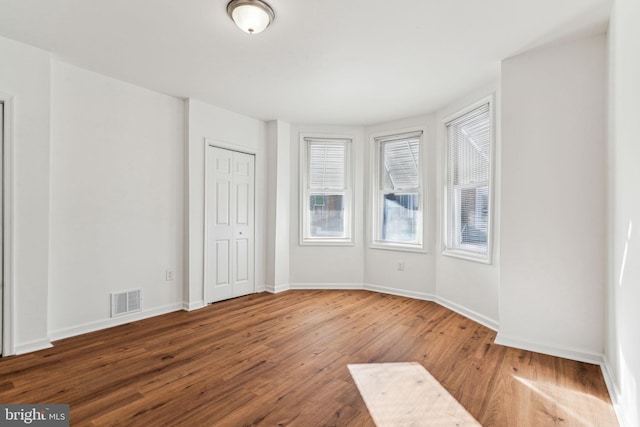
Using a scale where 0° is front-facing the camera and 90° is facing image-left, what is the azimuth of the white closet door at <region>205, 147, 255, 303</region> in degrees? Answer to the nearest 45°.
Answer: approximately 315°

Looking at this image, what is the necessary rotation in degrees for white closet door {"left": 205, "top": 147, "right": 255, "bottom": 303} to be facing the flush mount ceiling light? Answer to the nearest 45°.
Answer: approximately 45° to its right

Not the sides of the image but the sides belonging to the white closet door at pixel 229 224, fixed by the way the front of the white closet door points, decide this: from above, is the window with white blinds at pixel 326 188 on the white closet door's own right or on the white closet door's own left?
on the white closet door's own left

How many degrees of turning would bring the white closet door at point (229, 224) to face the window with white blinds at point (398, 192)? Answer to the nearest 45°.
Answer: approximately 45° to its left
